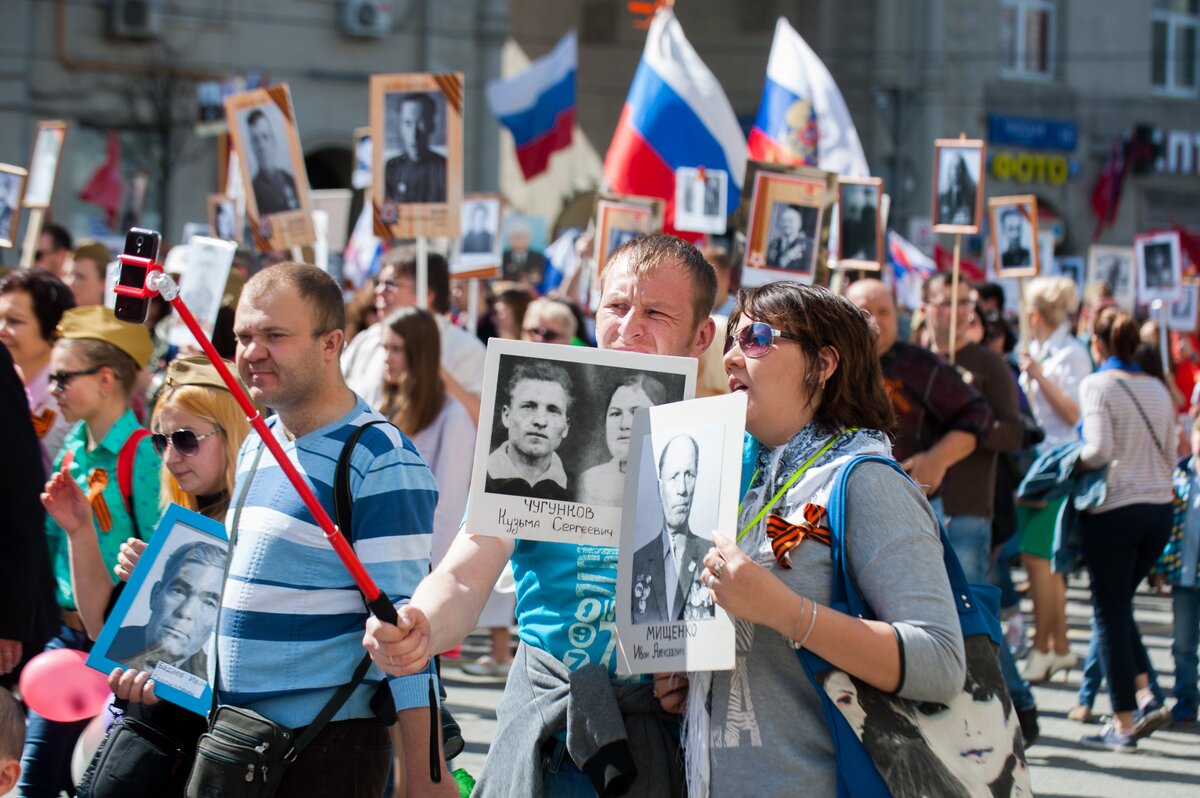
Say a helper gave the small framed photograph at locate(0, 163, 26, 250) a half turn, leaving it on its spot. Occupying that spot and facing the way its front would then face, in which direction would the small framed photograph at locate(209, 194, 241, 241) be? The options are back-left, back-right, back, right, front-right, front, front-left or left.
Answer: front-right

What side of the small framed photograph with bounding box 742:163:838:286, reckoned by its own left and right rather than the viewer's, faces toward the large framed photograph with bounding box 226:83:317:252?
right

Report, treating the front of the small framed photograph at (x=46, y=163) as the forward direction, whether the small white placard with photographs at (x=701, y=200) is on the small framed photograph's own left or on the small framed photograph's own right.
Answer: on the small framed photograph's own left

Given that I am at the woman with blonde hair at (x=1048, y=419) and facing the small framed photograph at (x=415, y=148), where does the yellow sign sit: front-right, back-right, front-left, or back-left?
back-right

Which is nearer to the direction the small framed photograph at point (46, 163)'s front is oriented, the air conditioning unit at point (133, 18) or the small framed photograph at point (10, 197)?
the small framed photograph

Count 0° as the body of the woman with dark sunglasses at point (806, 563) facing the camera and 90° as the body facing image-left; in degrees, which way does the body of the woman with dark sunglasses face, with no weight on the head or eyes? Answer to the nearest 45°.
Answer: approximately 45°

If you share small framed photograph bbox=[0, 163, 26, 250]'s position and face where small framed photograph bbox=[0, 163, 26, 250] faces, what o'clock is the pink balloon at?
The pink balloon is roughly at 12 o'clock from the small framed photograph.

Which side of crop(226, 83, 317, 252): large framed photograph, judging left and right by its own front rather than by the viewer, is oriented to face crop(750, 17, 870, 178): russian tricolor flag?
left

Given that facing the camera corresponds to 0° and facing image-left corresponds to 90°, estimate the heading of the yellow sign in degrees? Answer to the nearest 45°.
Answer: approximately 0°

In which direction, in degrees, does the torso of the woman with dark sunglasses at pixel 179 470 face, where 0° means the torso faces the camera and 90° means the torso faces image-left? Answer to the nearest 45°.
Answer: approximately 45°

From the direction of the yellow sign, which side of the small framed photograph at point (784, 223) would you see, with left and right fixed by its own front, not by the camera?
back

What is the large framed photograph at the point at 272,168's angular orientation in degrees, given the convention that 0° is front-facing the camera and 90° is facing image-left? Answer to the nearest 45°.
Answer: approximately 0°
